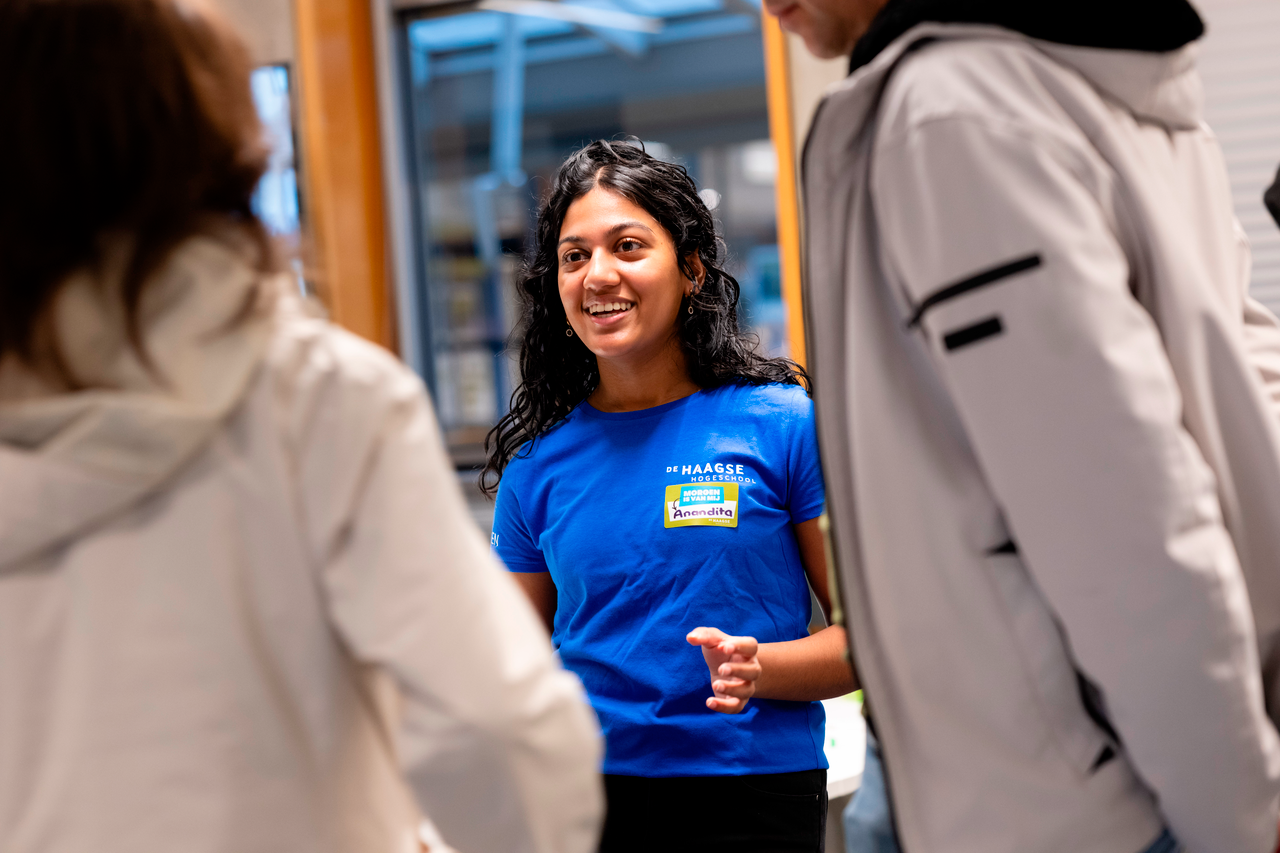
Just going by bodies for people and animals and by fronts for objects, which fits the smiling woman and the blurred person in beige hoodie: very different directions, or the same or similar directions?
very different directions

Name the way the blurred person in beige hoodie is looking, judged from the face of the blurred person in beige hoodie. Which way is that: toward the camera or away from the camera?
away from the camera

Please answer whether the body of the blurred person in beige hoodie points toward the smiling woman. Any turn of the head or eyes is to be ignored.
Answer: yes

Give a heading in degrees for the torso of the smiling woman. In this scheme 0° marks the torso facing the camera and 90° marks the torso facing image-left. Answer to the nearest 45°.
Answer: approximately 0°

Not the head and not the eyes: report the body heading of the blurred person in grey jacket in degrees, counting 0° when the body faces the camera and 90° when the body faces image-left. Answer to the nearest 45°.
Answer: approximately 90°

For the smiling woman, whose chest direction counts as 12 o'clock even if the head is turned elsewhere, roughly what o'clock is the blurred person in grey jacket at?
The blurred person in grey jacket is roughly at 11 o'clock from the smiling woman.
